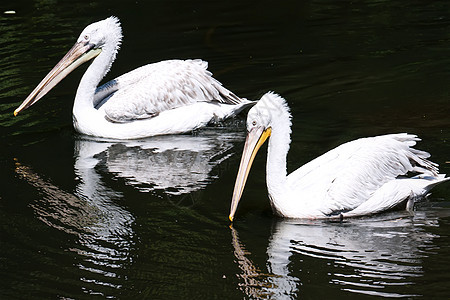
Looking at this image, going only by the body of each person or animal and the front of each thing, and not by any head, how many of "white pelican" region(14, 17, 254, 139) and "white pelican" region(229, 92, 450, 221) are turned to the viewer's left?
2

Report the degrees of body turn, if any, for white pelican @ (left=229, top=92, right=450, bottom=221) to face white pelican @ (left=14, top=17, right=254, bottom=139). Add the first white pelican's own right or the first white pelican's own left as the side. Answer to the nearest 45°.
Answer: approximately 45° to the first white pelican's own right

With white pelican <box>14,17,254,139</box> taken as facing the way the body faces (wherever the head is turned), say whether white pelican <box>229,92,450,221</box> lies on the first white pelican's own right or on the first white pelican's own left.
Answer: on the first white pelican's own left

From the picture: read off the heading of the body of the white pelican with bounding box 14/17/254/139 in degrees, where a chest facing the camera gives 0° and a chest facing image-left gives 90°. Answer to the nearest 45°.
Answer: approximately 90°

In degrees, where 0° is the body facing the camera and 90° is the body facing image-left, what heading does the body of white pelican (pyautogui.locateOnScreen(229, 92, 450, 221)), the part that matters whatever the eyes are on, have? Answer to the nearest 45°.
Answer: approximately 90°
